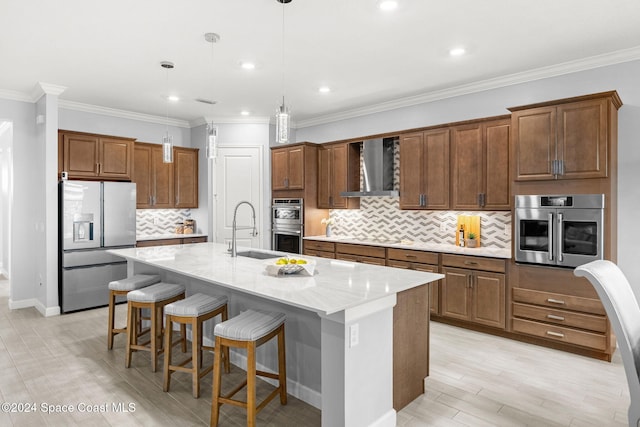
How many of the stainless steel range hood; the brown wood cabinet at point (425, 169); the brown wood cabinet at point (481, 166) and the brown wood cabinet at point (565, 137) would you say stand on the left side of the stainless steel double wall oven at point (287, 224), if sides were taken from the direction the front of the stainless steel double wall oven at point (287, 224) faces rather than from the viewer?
4

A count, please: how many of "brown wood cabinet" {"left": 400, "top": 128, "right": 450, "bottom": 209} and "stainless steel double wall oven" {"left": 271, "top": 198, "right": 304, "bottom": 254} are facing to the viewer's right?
0

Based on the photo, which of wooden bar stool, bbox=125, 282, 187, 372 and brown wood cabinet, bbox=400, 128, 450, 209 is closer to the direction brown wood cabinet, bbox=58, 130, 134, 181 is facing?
the wooden bar stool

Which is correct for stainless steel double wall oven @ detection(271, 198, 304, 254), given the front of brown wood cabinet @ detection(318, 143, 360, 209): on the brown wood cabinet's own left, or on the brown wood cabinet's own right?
on the brown wood cabinet's own right

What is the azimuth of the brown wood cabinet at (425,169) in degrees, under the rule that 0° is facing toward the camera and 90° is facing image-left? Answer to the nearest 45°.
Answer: approximately 45°

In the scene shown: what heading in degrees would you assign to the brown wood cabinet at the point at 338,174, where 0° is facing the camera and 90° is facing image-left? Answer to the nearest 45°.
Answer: approximately 45°

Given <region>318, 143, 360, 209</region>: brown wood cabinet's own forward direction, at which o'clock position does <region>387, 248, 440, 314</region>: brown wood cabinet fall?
<region>387, 248, 440, 314</region>: brown wood cabinet is roughly at 9 o'clock from <region>318, 143, 360, 209</region>: brown wood cabinet.

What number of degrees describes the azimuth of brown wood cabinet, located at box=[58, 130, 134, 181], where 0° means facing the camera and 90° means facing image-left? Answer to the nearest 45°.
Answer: approximately 0°

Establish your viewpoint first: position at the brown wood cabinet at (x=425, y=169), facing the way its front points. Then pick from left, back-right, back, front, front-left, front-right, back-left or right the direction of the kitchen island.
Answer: front-left

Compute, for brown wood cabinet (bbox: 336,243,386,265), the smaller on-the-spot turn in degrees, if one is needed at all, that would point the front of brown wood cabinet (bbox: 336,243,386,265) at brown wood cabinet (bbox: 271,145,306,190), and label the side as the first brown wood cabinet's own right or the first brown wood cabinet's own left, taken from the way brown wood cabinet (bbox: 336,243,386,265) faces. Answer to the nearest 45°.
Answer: approximately 90° to the first brown wood cabinet's own right

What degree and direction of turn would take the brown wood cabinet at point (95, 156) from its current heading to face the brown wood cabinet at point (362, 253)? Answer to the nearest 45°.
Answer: approximately 45° to its left
